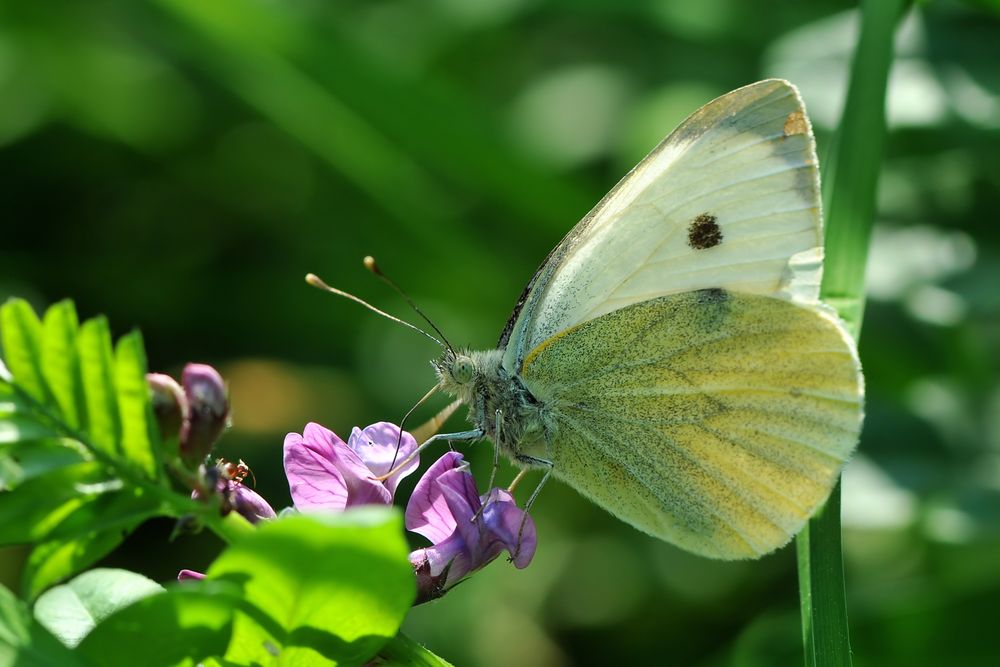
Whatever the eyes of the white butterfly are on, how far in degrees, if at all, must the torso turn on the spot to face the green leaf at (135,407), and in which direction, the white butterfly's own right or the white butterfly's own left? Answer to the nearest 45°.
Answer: approximately 45° to the white butterfly's own left

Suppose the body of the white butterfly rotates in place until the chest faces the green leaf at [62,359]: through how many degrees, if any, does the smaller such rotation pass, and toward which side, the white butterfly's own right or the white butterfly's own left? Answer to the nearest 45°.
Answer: approximately 45° to the white butterfly's own left

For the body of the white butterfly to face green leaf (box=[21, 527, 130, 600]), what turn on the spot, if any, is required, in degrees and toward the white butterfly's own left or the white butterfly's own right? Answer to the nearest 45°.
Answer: approximately 45° to the white butterfly's own left

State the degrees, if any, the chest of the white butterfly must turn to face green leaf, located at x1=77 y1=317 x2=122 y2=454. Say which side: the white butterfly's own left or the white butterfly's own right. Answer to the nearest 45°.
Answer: approximately 45° to the white butterfly's own left

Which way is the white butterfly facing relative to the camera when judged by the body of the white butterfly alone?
to the viewer's left

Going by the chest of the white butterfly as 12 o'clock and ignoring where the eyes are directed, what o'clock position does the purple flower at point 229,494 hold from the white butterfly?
The purple flower is roughly at 12 o'clock from the white butterfly.

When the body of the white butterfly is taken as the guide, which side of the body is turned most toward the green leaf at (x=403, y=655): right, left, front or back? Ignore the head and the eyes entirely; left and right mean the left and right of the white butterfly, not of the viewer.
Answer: front
